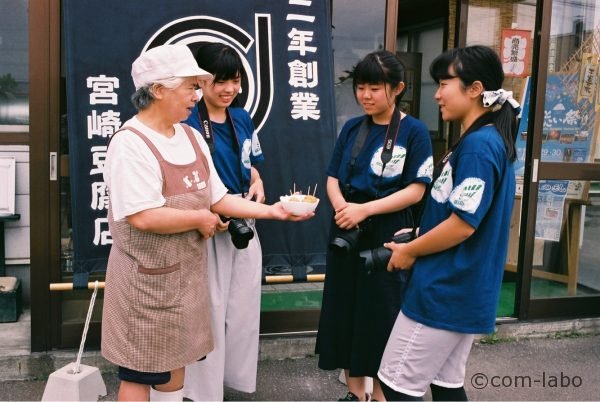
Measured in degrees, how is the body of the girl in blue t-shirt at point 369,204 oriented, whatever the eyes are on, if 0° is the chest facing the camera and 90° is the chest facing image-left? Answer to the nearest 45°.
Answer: approximately 45°

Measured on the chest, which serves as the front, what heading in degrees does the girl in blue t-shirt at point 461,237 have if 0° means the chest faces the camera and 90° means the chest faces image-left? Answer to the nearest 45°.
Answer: approximately 90°

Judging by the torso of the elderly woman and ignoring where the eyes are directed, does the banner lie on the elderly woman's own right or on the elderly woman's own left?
on the elderly woman's own left

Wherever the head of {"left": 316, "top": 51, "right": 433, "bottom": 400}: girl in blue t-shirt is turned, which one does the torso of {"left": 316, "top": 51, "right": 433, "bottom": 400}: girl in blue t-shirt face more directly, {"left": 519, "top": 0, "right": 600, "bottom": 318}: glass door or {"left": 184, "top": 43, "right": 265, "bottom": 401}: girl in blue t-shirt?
the girl in blue t-shirt

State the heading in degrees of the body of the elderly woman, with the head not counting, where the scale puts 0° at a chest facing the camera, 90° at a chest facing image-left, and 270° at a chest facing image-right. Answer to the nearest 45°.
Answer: approximately 315°

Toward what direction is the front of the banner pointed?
toward the camera

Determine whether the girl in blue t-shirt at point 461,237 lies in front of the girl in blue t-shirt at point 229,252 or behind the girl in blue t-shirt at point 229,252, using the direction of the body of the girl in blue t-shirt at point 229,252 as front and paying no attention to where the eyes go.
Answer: in front

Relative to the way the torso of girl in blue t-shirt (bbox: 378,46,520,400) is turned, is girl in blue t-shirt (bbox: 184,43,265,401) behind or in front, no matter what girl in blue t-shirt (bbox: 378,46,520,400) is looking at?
in front

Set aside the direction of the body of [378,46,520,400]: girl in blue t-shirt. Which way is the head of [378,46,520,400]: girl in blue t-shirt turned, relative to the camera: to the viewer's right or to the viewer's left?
to the viewer's left

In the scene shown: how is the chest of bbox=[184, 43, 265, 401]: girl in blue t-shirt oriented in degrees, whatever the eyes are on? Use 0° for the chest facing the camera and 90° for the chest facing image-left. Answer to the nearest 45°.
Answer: approximately 315°

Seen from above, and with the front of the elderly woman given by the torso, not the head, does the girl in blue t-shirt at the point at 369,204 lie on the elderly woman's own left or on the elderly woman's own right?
on the elderly woman's own left

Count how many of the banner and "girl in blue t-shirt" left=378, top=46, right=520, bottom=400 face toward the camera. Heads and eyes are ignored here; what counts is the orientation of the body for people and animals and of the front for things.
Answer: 1

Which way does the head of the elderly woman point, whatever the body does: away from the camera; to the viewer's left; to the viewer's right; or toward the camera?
to the viewer's right

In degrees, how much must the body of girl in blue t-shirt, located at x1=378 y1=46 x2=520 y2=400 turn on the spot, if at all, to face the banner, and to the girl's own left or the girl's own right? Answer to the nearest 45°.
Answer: approximately 45° to the girl's own right

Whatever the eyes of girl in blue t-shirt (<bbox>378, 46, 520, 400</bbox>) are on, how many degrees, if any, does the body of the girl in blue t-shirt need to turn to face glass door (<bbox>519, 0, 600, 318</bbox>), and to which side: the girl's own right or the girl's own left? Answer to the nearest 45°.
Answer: approximately 90° to the girl's own right
